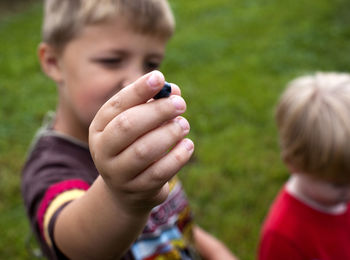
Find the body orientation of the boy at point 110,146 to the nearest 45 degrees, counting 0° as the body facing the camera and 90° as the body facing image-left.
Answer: approximately 315°

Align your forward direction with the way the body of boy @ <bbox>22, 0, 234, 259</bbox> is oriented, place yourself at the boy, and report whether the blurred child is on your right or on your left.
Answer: on your left
